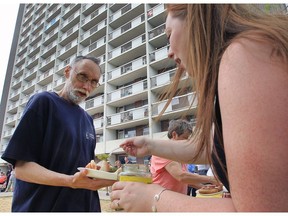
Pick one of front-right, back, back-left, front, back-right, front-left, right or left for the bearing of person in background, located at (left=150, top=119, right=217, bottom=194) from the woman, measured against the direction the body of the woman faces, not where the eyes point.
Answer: right

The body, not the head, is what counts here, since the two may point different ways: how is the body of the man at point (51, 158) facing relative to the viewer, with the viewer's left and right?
facing the viewer and to the right of the viewer

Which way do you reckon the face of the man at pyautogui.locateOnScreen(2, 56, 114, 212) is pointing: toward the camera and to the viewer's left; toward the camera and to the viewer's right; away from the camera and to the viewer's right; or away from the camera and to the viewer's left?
toward the camera and to the viewer's right

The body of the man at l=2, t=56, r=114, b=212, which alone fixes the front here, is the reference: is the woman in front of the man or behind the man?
in front

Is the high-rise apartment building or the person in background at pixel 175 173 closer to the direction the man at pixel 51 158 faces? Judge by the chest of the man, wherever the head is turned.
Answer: the person in background

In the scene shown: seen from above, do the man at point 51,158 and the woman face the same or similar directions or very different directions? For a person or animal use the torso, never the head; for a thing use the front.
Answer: very different directions

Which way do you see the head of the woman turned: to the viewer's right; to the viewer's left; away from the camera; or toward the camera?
to the viewer's left

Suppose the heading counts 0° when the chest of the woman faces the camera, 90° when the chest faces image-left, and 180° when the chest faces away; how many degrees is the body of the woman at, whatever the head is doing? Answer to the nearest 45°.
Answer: approximately 90°

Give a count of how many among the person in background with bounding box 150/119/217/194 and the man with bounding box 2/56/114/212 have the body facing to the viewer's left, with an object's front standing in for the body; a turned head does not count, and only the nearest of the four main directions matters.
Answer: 0

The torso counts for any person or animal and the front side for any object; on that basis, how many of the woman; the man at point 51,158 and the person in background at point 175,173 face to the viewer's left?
1
